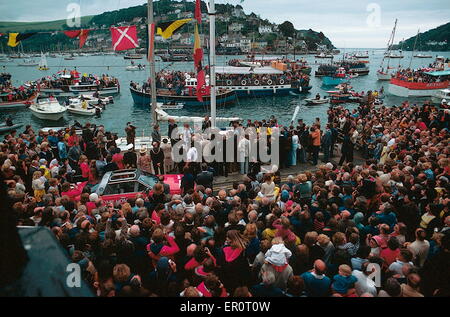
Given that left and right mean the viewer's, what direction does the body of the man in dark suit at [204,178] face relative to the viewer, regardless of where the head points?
facing away from the viewer

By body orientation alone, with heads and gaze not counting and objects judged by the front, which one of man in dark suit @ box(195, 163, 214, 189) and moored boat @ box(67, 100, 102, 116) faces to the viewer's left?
the moored boat

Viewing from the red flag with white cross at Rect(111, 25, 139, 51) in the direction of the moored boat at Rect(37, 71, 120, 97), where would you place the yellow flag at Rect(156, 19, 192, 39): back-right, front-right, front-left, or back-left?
back-right

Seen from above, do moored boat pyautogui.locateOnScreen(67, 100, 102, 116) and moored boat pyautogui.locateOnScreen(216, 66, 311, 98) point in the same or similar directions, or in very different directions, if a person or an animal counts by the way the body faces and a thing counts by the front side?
very different directions

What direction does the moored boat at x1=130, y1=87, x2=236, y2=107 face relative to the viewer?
to the viewer's left

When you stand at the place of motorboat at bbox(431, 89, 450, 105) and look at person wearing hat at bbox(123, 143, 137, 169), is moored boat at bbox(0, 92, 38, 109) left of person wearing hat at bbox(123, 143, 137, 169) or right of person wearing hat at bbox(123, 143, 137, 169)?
right

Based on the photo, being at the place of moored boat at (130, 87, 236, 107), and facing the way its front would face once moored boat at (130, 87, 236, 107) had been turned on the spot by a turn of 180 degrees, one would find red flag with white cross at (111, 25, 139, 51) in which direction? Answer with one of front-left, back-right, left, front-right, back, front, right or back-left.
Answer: right
